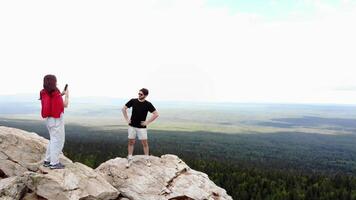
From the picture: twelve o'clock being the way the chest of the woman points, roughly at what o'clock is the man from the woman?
The man is roughly at 1 o'clock from the woman.

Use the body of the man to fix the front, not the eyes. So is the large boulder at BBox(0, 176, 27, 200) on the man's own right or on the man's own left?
on the man's own right

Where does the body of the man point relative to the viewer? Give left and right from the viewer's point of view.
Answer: facing the viewer

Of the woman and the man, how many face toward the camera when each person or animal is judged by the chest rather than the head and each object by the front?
1

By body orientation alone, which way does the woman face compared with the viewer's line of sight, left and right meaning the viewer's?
facing away from the viewer and to the right of the viewer

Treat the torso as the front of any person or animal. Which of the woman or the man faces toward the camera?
the man
